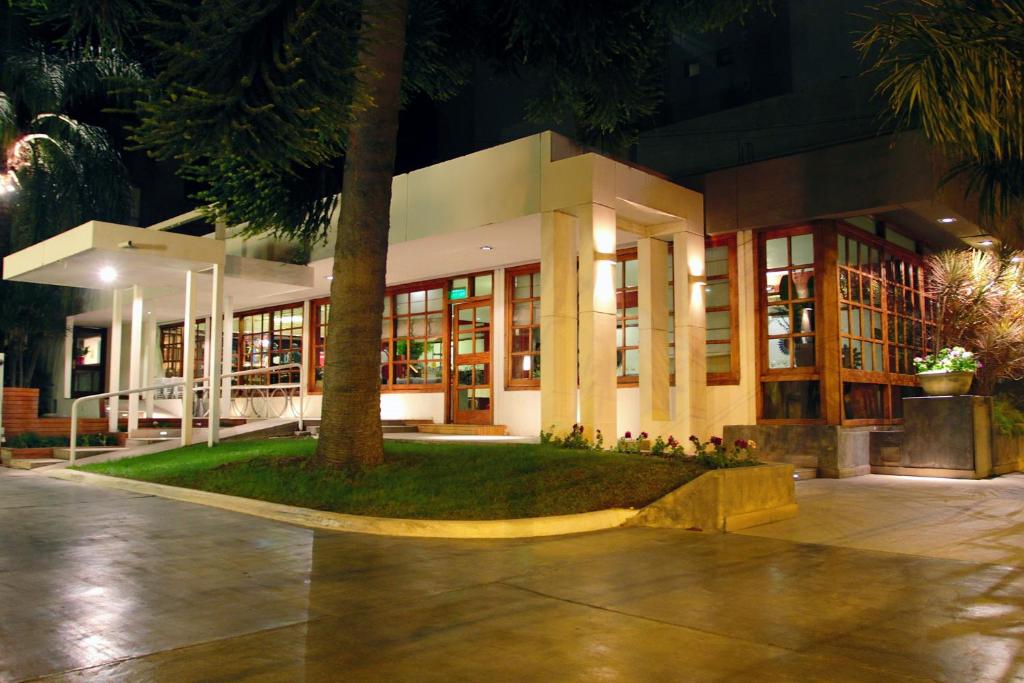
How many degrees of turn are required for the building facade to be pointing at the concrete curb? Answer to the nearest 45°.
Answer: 0° — it already faces it

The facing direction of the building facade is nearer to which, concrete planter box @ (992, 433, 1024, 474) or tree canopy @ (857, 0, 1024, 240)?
the tree canopy

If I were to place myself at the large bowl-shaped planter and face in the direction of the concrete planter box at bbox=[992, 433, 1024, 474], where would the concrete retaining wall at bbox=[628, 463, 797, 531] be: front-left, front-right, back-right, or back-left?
back-right

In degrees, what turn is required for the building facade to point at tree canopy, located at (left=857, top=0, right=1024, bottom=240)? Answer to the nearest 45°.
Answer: approximately 45° to its left

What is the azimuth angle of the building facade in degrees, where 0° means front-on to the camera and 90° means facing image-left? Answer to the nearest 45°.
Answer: approximately 45°

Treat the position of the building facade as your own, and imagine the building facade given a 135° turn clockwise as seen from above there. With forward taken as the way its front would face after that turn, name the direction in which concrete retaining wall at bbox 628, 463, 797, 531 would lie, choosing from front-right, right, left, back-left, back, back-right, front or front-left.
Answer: back

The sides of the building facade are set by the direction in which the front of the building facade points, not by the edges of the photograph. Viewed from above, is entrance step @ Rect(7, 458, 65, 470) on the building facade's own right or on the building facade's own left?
on the building facade's own right

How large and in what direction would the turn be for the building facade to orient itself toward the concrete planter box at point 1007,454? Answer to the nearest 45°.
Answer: approximately 135° to its left

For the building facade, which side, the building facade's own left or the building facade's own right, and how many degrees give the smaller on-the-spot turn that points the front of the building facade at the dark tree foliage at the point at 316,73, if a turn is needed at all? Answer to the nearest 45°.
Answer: approximately 45° to the building facade's own right

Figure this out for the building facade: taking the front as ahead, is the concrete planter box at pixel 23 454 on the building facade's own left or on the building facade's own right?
on the building facade's own right

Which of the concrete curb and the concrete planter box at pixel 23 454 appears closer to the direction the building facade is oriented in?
the concrete curb
